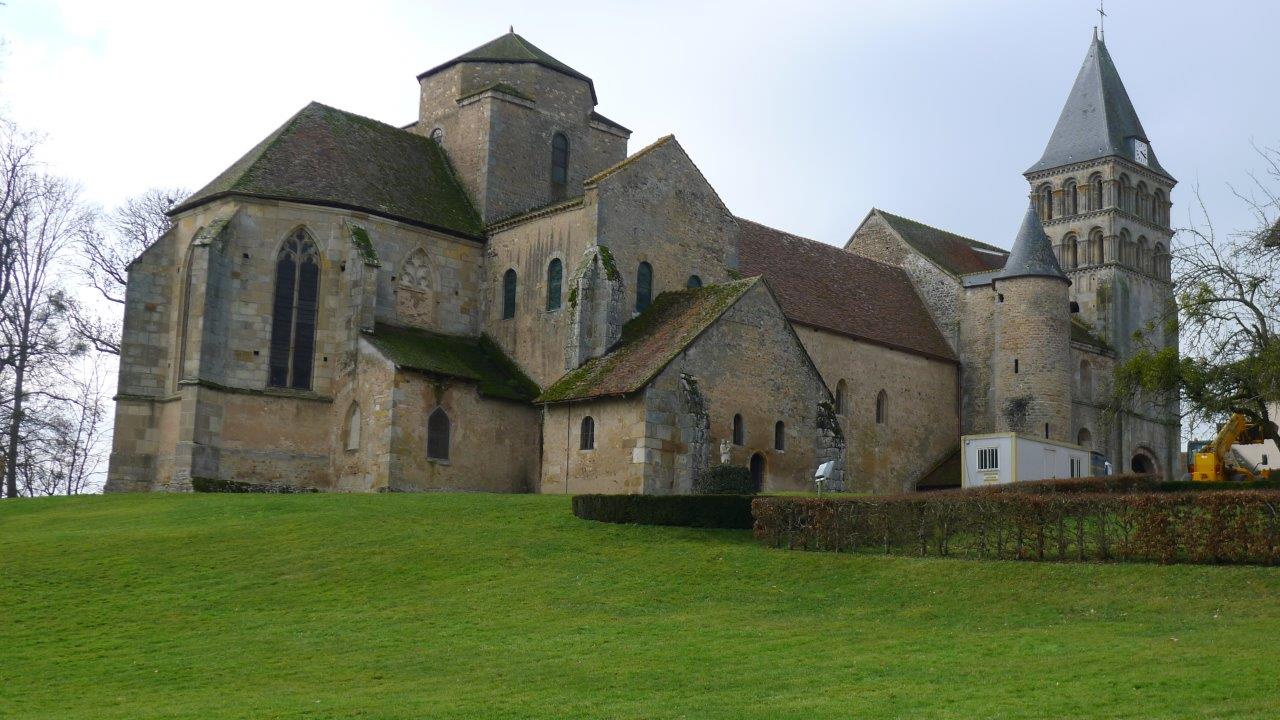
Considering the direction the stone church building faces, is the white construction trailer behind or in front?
in front

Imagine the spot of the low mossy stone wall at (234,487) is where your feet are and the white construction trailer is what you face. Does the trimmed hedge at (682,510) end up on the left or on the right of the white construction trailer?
right

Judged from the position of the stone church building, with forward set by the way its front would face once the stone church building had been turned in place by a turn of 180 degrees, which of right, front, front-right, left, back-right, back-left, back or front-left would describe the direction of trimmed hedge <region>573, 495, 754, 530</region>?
left

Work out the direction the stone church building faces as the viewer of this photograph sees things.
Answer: facing away from the viewer and to the right of the viewer

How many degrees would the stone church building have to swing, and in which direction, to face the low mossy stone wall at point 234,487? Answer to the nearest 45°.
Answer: approximately 135° to its left

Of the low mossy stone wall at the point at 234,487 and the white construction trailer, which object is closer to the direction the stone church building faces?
the white construction trailer

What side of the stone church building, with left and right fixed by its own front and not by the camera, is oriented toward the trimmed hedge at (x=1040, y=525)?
right

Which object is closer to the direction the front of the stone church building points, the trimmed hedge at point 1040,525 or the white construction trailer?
the white construction trailer
